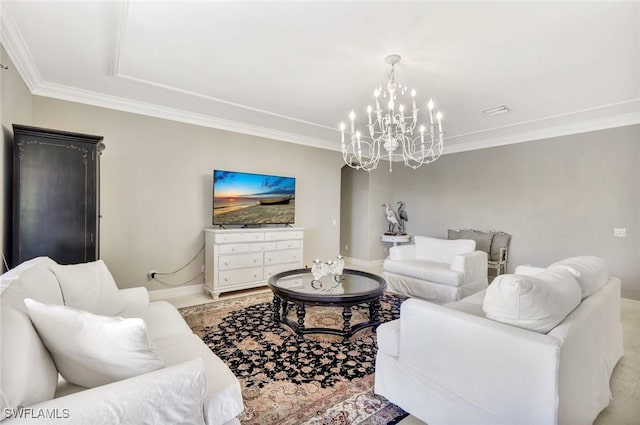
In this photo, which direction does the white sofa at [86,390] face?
to the viewer's right

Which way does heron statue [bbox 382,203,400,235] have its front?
to the viewer's left

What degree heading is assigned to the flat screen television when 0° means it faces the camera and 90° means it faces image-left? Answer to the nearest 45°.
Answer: approximately 315°

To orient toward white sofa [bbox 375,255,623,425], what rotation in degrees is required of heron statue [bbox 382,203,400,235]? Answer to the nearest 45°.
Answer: approximately 90° to its left
